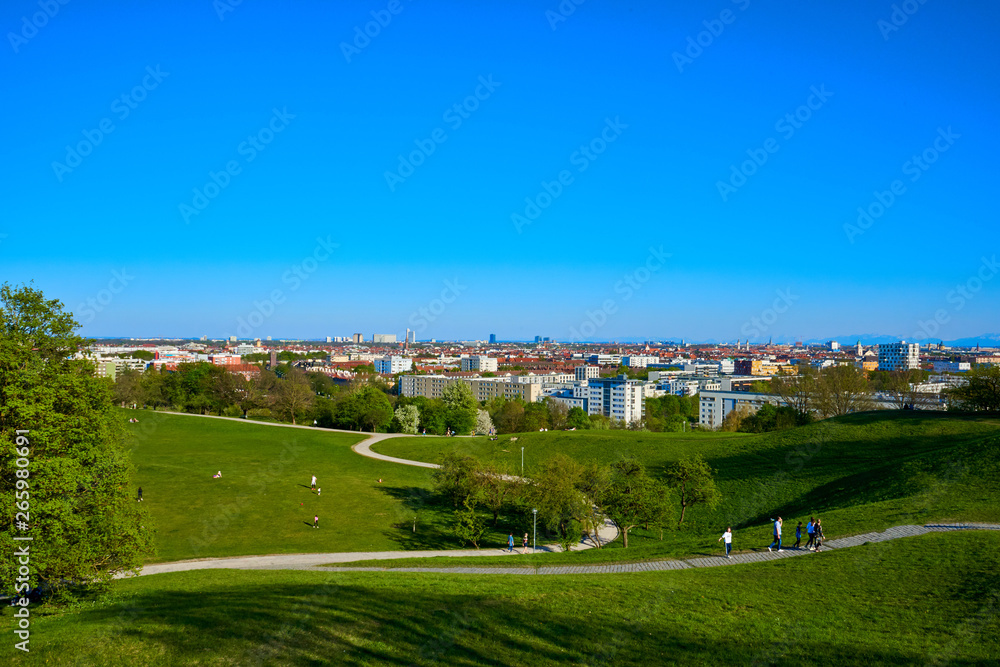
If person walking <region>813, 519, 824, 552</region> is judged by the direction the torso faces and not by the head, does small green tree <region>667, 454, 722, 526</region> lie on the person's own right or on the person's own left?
on the person's own right

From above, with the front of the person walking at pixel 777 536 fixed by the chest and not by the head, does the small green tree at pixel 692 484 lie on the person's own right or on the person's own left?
on the person's own left

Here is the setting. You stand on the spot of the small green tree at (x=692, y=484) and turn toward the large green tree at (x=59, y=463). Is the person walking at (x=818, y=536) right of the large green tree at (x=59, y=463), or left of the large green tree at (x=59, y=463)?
left

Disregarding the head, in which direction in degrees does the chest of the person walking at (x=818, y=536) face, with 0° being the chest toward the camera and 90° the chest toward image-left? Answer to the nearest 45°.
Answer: approximately 90°
